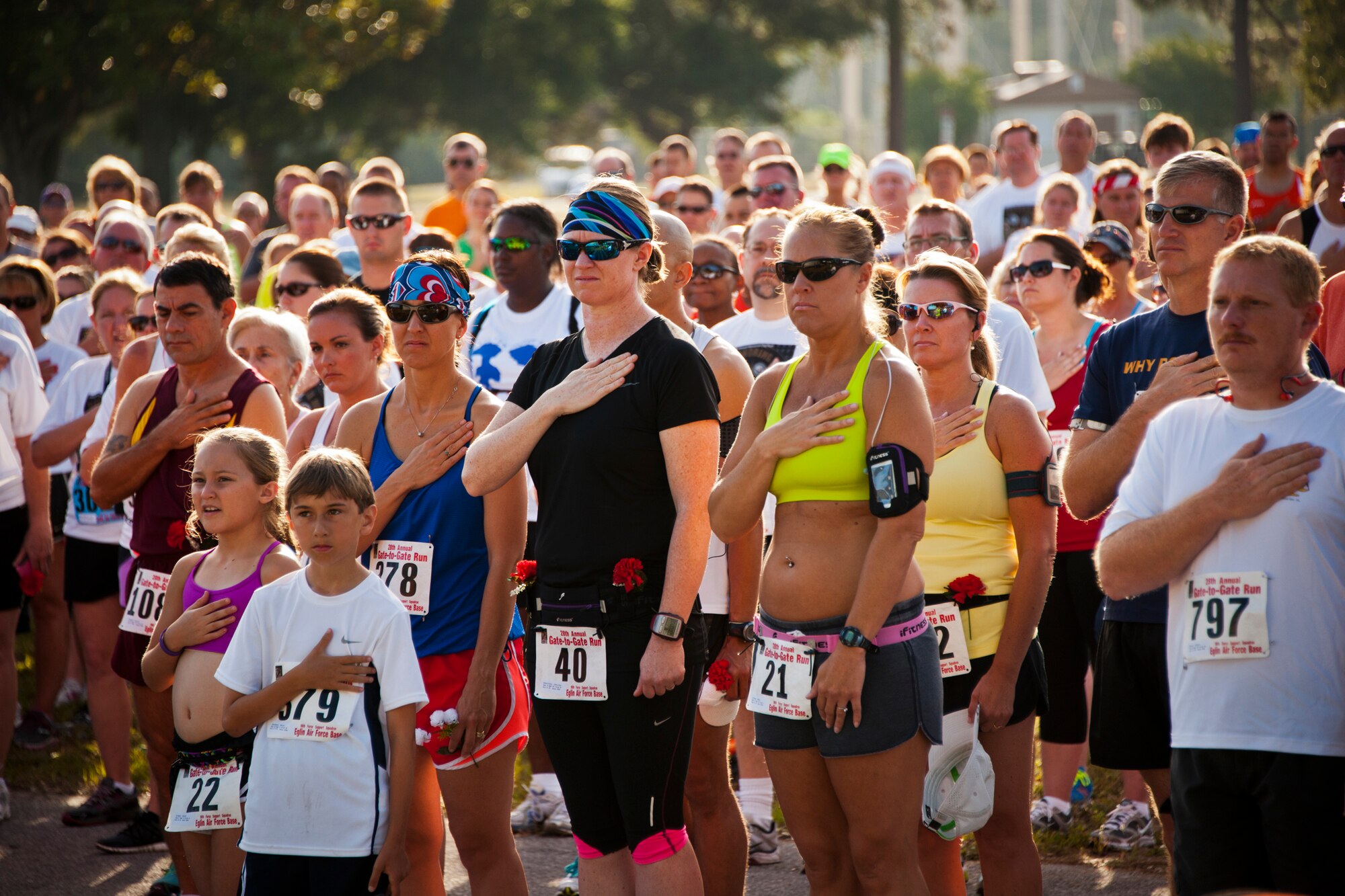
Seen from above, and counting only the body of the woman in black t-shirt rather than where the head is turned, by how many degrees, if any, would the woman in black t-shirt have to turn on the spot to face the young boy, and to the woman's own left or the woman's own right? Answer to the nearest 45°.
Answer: approximately 45° to the woman's own right

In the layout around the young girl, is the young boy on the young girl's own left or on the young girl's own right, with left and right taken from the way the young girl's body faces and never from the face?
on the young girl's own left

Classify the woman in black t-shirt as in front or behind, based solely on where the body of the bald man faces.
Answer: in front

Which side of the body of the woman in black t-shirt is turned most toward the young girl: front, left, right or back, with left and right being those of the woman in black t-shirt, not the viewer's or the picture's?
right

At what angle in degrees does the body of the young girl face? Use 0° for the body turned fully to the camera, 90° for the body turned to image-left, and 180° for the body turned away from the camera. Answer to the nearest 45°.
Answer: approximately 45°

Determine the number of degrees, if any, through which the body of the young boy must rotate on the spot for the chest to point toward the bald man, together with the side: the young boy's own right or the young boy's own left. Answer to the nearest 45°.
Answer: approximately 135° to the young boy's own left

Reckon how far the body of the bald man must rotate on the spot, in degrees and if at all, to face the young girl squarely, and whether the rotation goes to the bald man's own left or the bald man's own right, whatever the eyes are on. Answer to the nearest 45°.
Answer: approximately 45° to the bald man's own right

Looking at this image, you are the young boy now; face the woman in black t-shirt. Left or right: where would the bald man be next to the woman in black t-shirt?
left

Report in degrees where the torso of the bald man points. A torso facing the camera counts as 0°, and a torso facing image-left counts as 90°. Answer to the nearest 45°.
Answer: approximately 45°

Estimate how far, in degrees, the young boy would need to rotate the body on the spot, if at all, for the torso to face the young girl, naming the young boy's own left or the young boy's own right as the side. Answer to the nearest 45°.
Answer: approximately 90° to the young boy's own right
